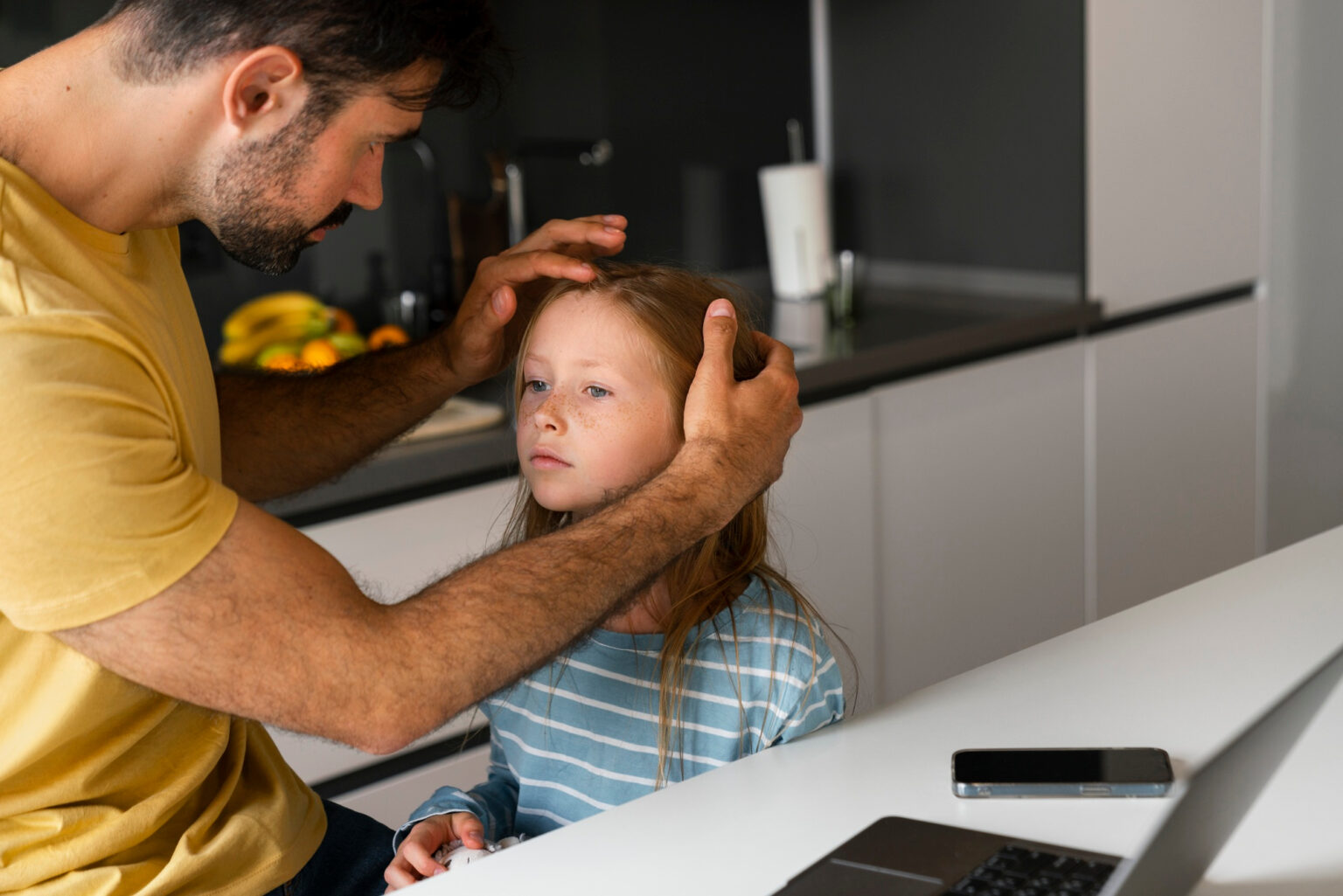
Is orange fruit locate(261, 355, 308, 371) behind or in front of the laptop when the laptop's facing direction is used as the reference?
in front

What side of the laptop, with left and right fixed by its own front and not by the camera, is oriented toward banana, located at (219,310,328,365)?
front

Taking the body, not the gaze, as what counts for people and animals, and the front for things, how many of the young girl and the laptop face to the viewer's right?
0

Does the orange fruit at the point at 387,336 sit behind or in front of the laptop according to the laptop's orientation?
in front

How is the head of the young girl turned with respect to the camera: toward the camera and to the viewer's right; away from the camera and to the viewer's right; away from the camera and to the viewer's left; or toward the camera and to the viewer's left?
toward the camera and to the viewer's left

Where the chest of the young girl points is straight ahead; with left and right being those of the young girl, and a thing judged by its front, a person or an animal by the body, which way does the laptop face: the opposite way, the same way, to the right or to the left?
to the right

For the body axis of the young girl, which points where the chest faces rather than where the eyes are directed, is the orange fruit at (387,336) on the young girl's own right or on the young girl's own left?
on the young girl's own right

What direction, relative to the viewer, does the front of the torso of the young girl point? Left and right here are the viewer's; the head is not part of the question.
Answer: facing the viewer and to the left of the viewer
